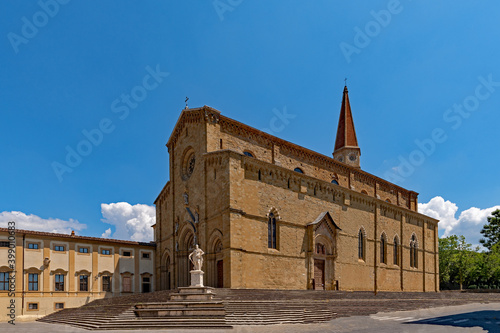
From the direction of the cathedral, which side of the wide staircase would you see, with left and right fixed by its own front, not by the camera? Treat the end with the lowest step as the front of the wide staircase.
back

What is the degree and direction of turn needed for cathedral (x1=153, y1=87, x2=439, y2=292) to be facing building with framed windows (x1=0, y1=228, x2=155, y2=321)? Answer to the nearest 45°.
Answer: approximately 45° to its right

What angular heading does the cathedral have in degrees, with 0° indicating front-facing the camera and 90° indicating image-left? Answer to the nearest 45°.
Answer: approximately 45°

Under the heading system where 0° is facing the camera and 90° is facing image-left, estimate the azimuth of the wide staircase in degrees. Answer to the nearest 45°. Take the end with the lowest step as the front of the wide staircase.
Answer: approximately 0°
